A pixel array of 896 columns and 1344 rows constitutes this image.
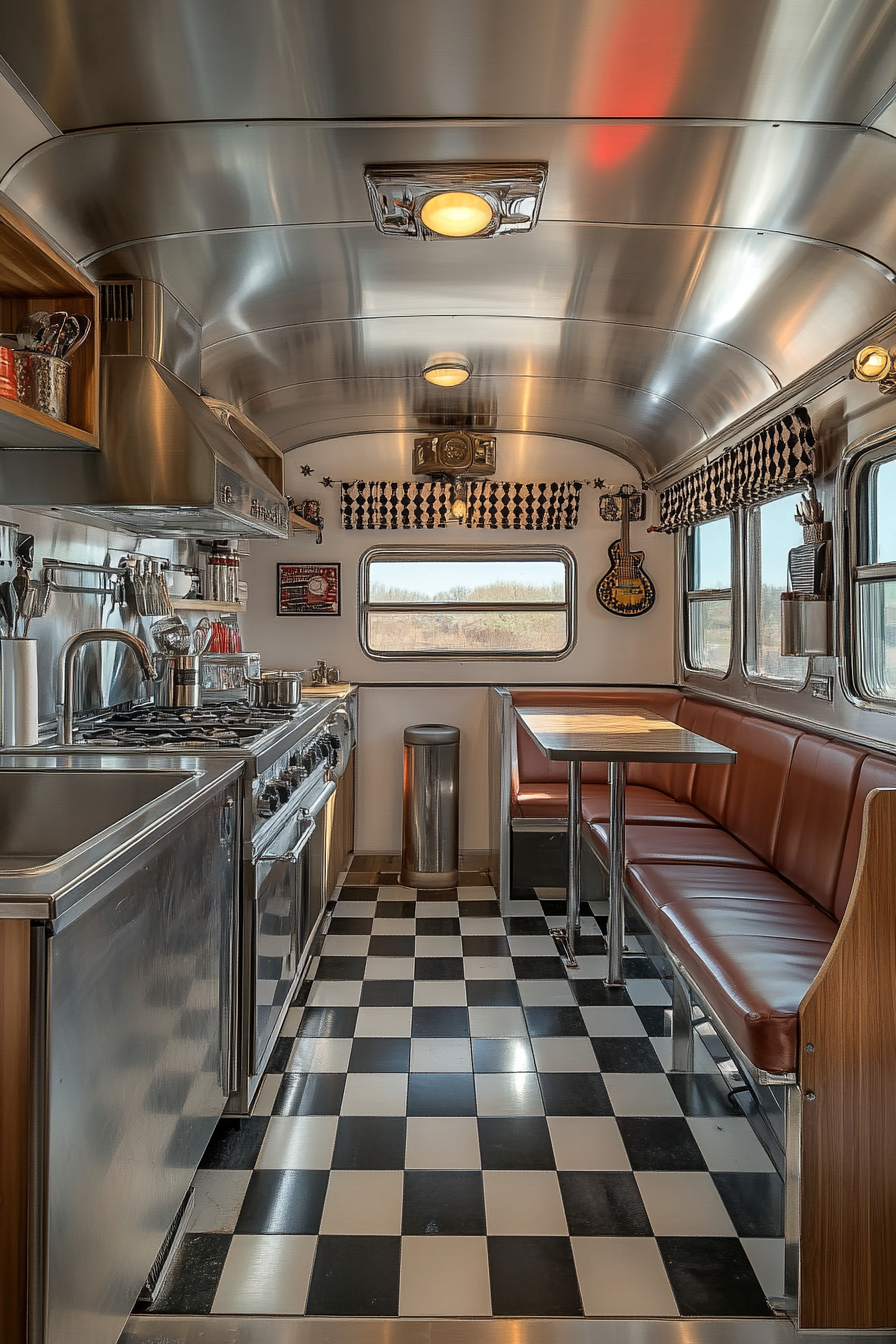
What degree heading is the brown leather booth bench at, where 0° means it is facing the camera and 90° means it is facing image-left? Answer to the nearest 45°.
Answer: approximately 90°

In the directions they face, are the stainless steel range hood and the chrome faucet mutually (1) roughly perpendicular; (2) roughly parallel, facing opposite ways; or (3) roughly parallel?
roughly parallel

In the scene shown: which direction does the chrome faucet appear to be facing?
to the viewer's right

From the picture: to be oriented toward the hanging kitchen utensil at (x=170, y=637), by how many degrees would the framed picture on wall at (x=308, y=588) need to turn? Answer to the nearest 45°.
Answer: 0° — it already faces it

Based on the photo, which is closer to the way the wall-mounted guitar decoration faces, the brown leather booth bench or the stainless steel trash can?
the brown leather booth bench

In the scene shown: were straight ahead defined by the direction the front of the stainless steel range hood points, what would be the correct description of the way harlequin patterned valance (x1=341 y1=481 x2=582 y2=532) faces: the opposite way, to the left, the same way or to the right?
to the right

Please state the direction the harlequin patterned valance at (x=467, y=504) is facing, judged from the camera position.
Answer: facing the viewer

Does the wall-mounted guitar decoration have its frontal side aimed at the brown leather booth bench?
yes

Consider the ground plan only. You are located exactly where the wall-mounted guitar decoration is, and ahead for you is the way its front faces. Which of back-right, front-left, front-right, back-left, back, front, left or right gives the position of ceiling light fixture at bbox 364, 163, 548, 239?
front

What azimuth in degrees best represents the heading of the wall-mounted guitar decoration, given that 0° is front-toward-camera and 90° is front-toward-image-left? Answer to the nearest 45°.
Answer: approximately 0°

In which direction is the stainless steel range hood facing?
to the viewer's right

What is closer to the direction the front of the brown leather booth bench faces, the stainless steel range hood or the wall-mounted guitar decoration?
the stainless steel range hood

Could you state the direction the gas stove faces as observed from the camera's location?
facing to the right of the viewer

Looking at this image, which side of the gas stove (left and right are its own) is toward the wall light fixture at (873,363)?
front

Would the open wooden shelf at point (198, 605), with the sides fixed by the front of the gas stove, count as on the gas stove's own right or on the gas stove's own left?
on the gas stove's own left

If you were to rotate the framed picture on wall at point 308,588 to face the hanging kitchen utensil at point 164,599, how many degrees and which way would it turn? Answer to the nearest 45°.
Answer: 0° — it already faces it

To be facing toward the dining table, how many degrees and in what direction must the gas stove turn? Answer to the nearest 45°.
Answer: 0° — it already faces it

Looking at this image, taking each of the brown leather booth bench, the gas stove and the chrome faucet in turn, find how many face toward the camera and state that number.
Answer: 0
